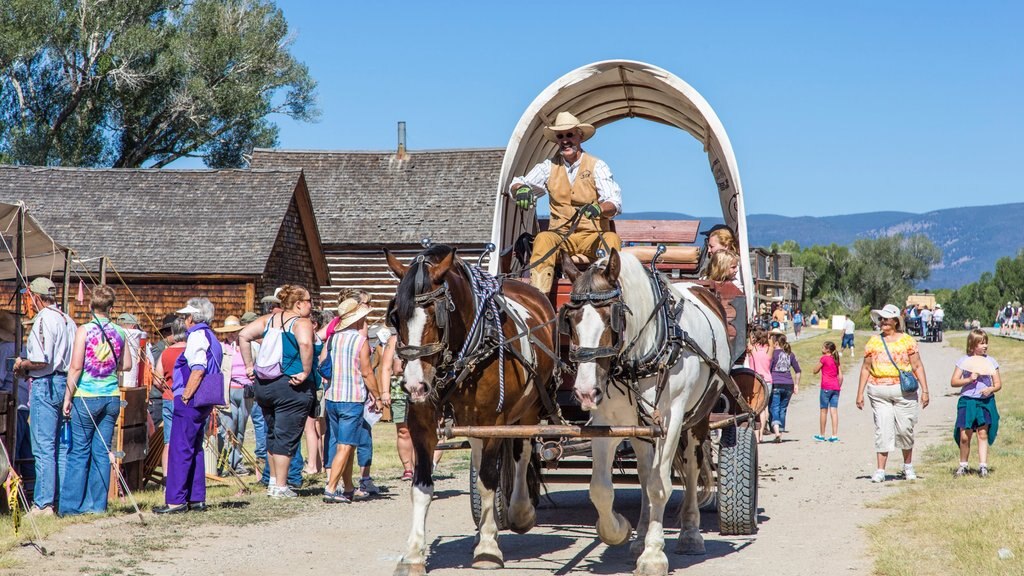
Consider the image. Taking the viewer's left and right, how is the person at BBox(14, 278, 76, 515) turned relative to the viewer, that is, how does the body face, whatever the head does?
facing away from the viewer and to the left of the viewer

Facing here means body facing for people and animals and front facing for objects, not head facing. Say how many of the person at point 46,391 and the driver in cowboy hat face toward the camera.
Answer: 1

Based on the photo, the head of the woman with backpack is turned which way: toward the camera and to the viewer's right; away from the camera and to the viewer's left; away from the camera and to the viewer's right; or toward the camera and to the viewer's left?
away from the camera and to the viewer's right

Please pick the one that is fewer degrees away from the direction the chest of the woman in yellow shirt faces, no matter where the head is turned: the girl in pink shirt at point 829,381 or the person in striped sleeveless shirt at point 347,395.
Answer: the person in striped sleeveless shirt

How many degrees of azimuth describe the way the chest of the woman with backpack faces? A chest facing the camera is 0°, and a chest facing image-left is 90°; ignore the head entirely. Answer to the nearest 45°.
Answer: approximately 225°

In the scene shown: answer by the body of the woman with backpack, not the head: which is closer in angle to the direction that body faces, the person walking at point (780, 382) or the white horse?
the person walking
